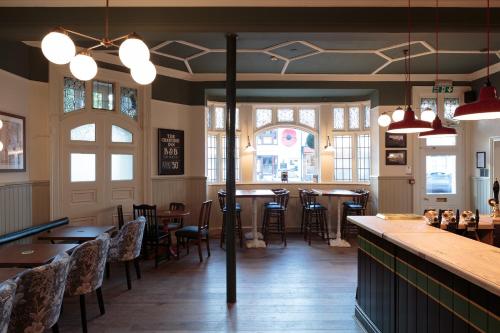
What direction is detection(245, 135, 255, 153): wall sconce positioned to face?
toward the camera

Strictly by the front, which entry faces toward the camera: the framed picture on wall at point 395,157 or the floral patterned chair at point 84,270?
the framed picture on wall

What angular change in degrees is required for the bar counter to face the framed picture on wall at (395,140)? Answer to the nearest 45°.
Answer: approximately 135° to its right

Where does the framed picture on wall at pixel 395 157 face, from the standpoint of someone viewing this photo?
facing the viewer

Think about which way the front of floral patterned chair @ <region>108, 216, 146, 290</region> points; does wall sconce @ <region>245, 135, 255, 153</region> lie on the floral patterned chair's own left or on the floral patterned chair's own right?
on the floral patterned chair's own right

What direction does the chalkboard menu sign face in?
toward the camera

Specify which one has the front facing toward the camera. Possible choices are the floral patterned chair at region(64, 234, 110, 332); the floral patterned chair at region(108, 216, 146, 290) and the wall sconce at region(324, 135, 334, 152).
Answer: the wall sconce

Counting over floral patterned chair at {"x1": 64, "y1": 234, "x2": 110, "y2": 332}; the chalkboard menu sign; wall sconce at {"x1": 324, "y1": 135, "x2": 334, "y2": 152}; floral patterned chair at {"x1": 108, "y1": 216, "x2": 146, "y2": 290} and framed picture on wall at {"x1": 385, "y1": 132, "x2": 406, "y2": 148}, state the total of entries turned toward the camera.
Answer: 3

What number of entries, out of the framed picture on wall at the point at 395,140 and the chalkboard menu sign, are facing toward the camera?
2

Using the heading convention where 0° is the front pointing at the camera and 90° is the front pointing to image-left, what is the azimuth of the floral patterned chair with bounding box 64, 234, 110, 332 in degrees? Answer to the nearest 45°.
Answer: approximately 135°

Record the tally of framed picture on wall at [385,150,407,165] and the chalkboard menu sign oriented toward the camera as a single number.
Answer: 2

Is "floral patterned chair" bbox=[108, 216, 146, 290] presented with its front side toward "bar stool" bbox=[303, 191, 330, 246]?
no

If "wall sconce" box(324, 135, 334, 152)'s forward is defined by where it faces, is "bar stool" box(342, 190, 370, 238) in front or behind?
in front

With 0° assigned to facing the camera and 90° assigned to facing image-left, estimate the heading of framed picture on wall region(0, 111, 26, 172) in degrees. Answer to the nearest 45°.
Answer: approximately 315°

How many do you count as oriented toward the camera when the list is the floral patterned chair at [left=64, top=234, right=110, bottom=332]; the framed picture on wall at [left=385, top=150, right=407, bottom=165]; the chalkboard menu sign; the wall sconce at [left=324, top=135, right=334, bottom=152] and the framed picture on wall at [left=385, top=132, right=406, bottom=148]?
4

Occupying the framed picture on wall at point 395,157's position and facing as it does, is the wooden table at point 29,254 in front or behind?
in front

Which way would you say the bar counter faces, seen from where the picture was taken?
facing the viewer and to the left of the viewer

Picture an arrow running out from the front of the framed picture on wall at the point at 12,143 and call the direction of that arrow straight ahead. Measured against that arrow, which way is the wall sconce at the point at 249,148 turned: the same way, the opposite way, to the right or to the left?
to the right

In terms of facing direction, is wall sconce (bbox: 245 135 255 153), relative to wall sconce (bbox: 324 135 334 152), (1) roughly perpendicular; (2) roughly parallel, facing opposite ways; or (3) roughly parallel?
roughly parallel

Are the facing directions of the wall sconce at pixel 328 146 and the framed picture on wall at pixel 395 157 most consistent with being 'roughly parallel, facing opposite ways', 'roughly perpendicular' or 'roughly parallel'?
roughly parallel

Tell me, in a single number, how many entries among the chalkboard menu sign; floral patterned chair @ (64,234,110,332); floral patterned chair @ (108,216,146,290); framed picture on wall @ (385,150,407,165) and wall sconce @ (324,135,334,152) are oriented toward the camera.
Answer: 3

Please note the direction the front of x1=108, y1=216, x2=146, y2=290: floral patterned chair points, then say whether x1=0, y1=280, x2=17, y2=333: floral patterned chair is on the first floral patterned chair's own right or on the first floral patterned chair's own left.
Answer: on the first floral patterned chair's own left
